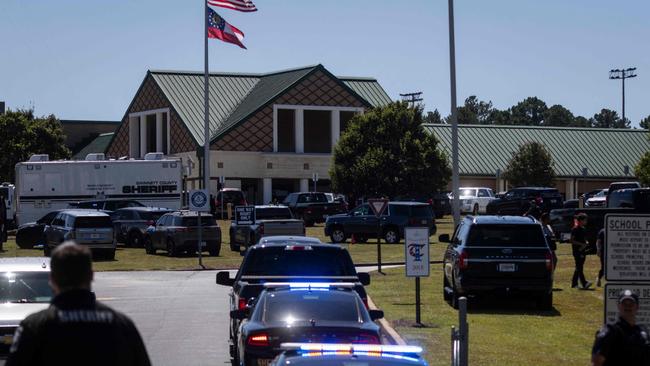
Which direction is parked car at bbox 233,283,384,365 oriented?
away from the camera

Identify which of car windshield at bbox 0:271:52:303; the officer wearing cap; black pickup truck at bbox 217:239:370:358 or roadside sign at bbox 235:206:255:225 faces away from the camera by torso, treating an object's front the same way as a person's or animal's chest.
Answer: the black pickup truck

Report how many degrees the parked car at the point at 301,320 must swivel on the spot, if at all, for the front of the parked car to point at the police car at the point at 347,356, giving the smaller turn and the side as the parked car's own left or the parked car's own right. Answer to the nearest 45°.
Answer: approximately 180°

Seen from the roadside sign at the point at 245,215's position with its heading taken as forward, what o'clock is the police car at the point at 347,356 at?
The police car is roughly at 12 o'clock from the roadside sign.

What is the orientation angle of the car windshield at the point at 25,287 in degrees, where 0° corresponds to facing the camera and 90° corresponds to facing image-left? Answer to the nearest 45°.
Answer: approximately 0°

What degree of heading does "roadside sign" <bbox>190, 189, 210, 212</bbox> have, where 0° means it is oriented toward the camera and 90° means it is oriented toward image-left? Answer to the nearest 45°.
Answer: approximately 0°

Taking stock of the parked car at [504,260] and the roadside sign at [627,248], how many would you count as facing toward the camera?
1

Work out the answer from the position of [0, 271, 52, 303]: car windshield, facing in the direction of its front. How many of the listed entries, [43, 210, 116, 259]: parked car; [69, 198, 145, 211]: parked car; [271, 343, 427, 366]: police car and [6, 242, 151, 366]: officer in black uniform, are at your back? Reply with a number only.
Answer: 2

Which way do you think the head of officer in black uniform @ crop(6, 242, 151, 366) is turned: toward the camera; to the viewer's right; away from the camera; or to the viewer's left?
away from the camera

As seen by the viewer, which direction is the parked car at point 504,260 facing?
away from the camera
